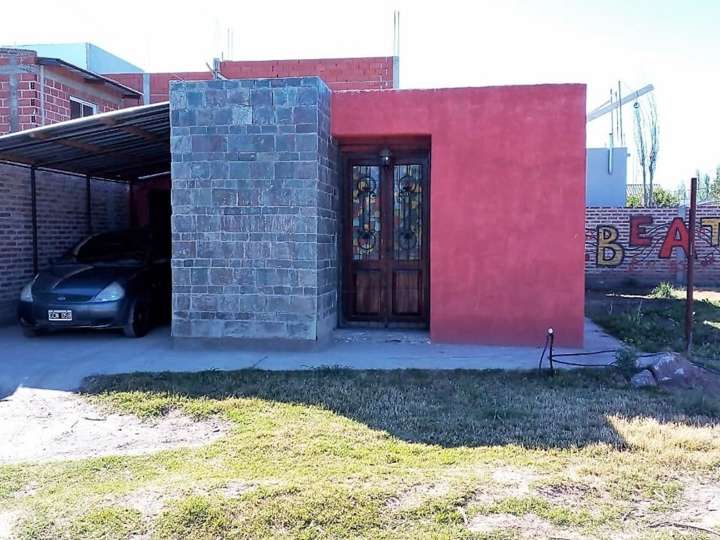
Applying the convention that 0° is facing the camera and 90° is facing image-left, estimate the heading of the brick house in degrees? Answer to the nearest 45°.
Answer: approximately 0°

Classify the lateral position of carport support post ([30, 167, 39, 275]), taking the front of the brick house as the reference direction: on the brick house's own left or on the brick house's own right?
on the brick house's own right

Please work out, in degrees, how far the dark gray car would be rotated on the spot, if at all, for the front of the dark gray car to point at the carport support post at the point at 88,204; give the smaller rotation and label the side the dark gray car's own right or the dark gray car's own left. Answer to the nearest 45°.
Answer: approximately 135° to the dark gray car's own right

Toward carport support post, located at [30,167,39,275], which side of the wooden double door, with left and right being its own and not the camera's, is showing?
right

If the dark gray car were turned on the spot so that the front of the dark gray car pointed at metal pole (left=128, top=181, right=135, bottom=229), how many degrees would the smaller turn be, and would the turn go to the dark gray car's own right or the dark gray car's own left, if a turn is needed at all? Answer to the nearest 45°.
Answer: approximately 135° to the dark gray car's own right

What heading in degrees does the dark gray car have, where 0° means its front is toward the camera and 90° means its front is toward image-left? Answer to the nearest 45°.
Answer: approximately 45°

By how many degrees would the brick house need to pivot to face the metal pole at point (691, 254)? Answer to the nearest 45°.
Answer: approximately 90° to its left

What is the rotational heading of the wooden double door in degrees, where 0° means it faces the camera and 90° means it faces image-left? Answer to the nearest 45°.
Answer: approximately 0°
